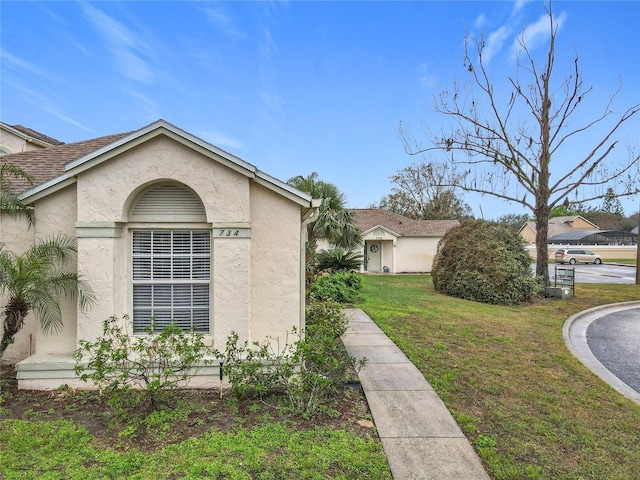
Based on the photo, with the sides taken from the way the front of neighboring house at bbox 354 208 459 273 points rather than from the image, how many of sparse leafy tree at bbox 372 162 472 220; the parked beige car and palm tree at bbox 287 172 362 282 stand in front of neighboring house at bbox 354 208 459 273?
1

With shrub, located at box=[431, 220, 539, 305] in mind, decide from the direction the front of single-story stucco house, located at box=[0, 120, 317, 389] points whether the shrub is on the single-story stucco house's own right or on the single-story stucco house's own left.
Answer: on the single-story stucco house's own left

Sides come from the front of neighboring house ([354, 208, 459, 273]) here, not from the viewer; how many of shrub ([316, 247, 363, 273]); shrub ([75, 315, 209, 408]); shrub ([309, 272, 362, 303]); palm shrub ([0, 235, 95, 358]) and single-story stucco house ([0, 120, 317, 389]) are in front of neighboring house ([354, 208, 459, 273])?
5

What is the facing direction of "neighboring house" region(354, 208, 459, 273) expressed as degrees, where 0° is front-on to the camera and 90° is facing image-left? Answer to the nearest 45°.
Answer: approximately 0°

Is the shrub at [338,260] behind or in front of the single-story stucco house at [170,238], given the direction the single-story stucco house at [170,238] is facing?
behind

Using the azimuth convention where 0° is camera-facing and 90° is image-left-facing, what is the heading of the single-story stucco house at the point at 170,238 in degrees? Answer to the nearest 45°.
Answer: approximately 0°

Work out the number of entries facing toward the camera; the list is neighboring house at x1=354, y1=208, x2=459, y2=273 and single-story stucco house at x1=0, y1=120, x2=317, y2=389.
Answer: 2

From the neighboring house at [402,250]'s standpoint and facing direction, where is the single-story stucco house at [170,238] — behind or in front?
in front

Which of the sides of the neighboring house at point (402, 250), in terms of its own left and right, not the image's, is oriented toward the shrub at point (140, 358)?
front
